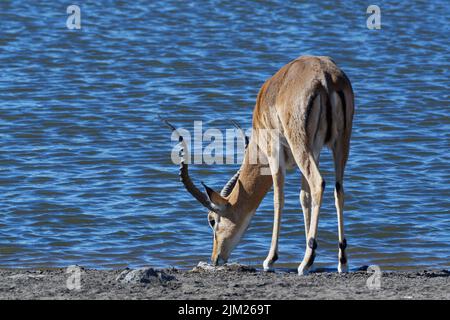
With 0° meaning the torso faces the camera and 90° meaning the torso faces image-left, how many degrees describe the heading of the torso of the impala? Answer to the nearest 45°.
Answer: approximately 135°

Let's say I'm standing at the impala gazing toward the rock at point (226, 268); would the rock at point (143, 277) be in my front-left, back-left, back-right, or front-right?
front-left

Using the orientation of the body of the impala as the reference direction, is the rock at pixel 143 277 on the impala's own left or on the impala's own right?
on the impala's own left

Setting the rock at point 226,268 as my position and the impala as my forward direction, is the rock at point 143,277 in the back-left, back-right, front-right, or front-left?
back-right
